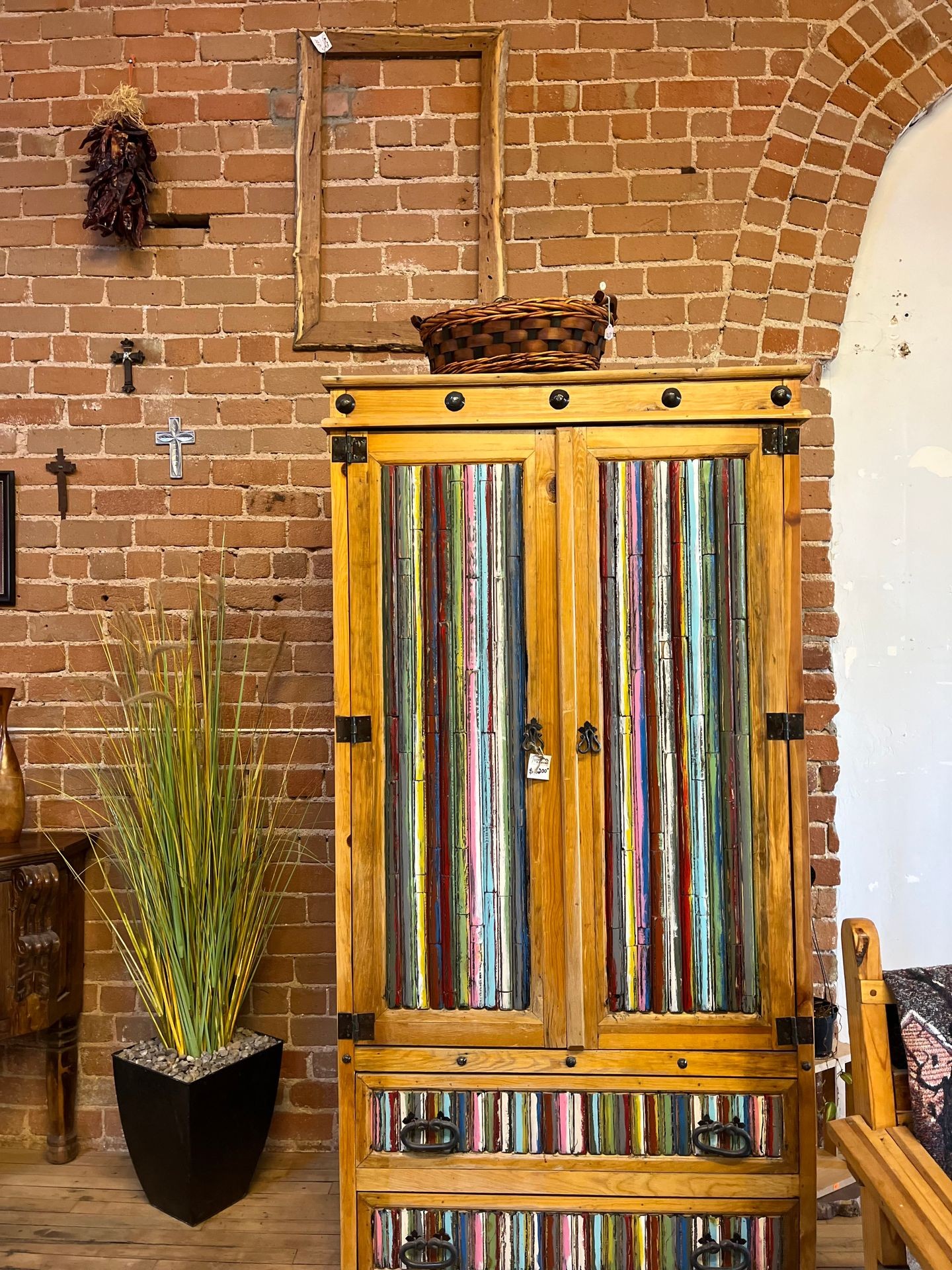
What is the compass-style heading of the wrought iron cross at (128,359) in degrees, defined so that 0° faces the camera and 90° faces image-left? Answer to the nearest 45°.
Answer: approximately 0°

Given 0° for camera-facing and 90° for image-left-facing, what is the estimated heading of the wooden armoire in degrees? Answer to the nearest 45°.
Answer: approximately 0°

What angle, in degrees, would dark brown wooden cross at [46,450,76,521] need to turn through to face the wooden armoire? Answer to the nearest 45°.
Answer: approximately 45° to its left
